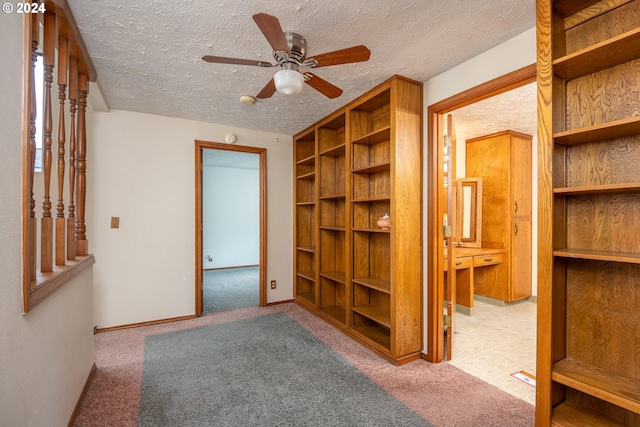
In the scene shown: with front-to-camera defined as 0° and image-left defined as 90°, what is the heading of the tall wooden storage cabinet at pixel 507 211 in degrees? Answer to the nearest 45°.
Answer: approximately 315°

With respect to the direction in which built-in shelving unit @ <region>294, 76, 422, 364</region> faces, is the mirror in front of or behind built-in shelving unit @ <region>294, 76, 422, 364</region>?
behind

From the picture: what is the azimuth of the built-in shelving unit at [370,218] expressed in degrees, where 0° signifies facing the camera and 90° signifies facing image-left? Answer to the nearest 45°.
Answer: approximately 45°

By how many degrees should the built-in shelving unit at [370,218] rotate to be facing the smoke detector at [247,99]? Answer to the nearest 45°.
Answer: approximately 45° to its right

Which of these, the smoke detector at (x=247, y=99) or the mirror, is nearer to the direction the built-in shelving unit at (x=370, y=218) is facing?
the smoke detector
